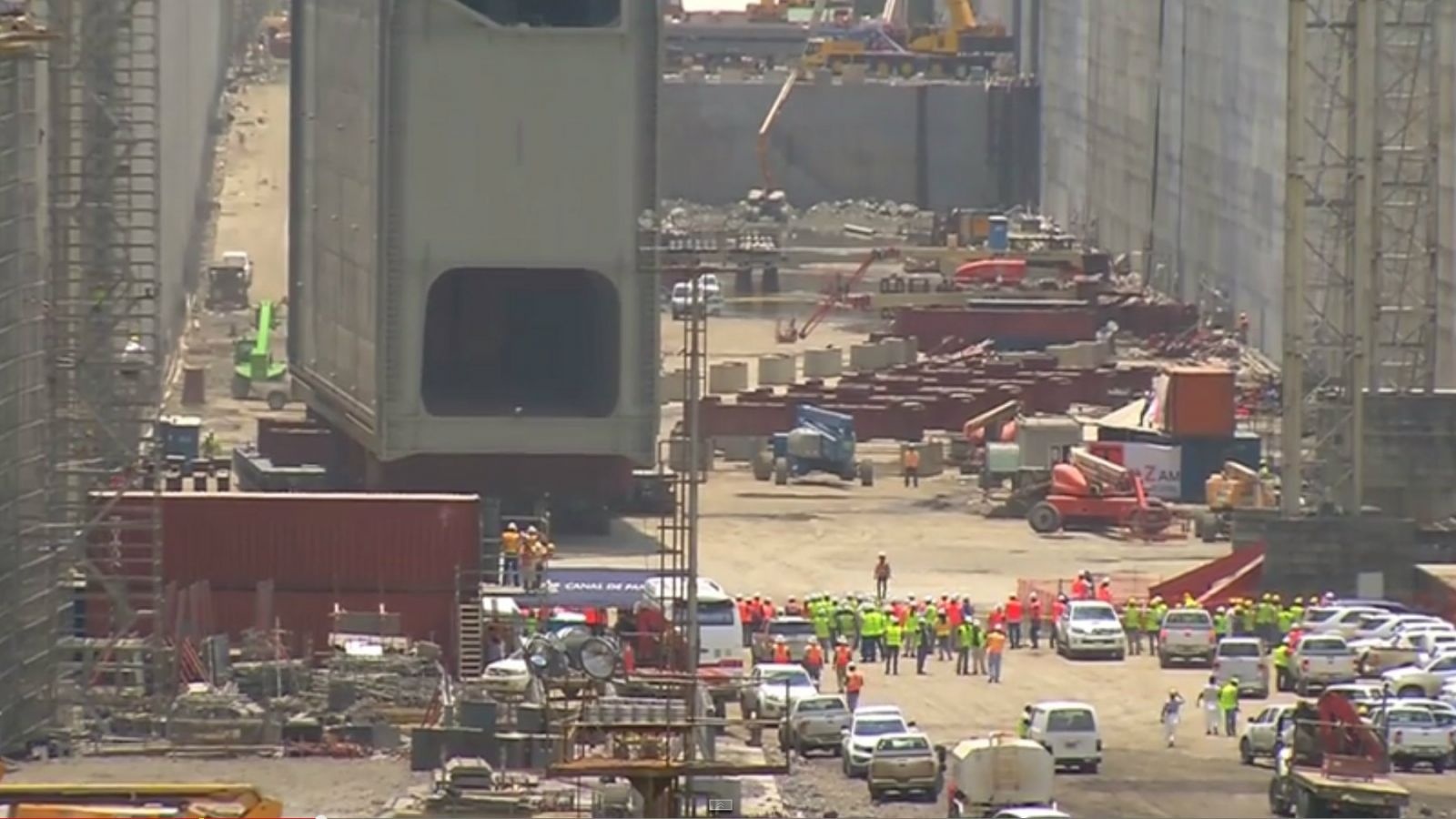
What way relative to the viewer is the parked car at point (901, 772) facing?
away from the camera

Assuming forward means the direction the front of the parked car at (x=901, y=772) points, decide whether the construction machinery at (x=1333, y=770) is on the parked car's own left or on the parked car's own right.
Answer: on the parked car's own right

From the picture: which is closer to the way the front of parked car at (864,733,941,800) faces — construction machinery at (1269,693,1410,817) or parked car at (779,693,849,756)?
the parked car
